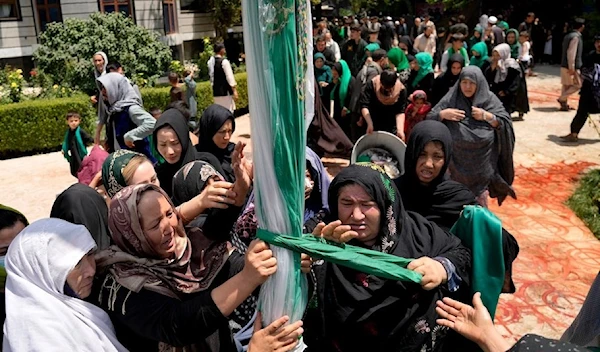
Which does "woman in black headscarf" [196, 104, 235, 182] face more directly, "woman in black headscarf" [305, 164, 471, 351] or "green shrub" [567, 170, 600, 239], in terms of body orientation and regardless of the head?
the woman in black headscarf

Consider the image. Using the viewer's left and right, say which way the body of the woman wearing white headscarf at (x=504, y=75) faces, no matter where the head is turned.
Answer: facing the viewer and to the left of the viewer

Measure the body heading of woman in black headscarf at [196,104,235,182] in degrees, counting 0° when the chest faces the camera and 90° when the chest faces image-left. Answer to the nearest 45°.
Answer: approximately 315°

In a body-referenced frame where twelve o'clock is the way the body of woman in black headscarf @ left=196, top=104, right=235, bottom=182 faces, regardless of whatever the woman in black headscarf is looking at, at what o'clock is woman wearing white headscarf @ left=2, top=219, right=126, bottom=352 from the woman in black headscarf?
The woman wearing white headscarf is roughly at 2 o'clock from the woman in black headscarf.

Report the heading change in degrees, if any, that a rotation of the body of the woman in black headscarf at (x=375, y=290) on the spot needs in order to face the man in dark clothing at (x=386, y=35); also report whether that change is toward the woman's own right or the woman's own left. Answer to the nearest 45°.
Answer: approximately 135° to the woman's own right

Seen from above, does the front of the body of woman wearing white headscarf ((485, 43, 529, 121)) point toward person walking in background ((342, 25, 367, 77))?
no

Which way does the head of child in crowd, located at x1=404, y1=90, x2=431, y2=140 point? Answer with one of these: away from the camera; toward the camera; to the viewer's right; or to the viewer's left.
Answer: toward the camera

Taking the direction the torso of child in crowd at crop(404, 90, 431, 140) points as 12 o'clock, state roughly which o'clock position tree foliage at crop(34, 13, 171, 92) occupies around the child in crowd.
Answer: The tree foliage is roughly at 3 o'clock from the child in crowd.

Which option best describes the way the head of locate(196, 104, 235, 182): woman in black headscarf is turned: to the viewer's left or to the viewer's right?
to the viewer's right

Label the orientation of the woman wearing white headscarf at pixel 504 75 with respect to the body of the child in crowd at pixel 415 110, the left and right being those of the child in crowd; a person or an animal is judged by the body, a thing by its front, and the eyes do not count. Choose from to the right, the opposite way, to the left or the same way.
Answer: the same way

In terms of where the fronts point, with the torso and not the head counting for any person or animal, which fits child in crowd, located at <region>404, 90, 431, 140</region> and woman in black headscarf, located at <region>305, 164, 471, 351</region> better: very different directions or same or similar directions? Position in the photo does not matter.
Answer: same or similar directions

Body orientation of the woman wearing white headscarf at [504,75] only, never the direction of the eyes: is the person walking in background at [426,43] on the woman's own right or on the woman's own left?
on the woman's own right

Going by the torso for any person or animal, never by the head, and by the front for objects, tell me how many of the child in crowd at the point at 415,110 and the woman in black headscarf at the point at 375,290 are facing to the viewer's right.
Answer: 0

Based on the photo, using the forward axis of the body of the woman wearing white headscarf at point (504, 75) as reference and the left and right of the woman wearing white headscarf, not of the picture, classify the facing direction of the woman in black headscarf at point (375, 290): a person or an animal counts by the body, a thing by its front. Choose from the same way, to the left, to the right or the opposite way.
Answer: the same way

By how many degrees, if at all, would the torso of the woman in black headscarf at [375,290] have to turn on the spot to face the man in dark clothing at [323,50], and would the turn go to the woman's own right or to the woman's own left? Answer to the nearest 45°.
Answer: approximately 135° to the woman's own right

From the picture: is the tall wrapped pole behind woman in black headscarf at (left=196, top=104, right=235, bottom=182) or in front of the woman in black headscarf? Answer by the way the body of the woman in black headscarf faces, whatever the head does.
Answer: in front
